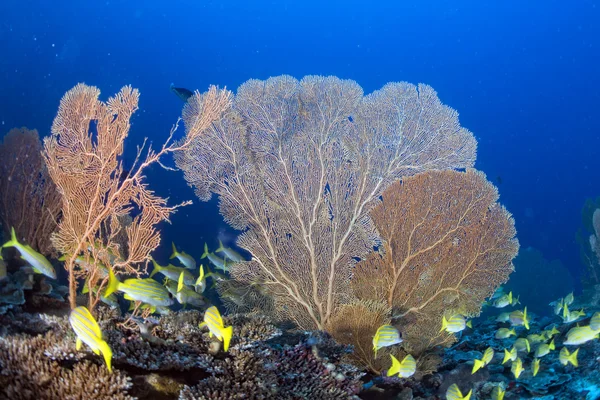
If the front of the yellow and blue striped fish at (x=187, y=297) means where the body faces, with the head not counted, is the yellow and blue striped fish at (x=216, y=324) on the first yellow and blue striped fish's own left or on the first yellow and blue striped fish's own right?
on the first yellow and blue striped fish's own right

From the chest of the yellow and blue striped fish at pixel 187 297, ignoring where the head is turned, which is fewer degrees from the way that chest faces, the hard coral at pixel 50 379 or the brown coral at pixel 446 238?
the brown coral

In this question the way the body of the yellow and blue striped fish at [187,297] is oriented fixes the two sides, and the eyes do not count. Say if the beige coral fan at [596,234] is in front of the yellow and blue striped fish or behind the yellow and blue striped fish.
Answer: in front

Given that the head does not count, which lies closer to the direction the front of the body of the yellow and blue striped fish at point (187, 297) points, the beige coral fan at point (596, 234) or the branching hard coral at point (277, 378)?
the beige coral fan

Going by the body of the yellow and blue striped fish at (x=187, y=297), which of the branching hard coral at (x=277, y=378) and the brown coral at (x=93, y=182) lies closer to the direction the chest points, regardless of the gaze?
the branching hard coral
